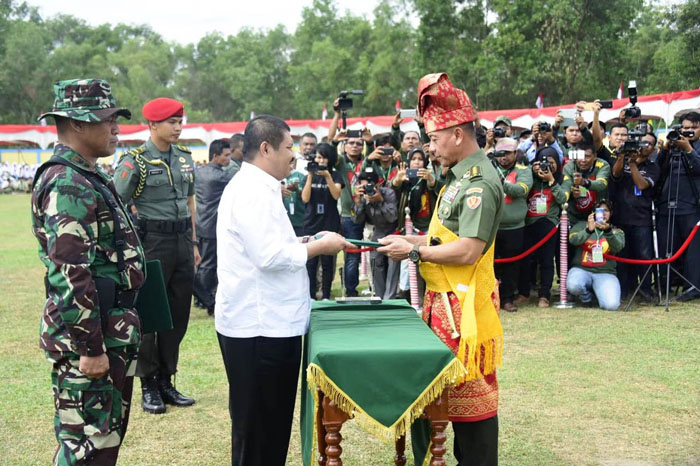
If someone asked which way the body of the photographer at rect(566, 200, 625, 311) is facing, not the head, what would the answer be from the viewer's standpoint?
toward the camera

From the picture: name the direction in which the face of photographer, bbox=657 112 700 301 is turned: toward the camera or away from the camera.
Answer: toward the camera

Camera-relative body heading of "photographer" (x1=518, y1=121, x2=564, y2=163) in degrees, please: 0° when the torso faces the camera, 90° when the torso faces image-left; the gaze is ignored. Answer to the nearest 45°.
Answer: approximately 0°

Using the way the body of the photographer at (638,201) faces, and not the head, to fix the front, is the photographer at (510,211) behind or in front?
in front

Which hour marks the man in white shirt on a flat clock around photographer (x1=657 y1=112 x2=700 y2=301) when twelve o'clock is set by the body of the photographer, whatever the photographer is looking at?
The man in white shirt is roughly at 11 o'clock from the photographer.

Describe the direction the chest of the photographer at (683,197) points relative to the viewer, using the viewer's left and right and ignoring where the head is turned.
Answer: facing the viewer and to the left of the viewer

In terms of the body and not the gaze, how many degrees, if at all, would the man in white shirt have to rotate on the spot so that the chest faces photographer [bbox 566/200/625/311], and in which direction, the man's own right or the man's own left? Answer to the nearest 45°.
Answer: approximately 45° to the man's own left

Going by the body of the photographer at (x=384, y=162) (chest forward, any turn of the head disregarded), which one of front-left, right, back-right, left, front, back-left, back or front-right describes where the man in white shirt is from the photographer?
front

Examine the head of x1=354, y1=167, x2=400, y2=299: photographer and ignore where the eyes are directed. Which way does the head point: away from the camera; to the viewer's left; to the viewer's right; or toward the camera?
toward the camera

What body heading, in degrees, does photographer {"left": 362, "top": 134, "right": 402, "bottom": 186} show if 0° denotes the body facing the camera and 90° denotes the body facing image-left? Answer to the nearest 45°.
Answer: approximately 0°

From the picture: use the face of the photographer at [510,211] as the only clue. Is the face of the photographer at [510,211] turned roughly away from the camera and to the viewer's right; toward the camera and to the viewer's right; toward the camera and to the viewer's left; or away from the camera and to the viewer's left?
toward the camera and to the viewer's left

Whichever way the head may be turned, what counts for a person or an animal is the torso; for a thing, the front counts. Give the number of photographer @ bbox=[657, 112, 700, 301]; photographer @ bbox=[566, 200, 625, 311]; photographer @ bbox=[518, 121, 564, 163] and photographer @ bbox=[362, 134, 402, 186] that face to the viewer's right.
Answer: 0

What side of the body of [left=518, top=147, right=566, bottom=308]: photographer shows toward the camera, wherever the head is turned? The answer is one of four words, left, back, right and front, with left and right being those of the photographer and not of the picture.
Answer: front

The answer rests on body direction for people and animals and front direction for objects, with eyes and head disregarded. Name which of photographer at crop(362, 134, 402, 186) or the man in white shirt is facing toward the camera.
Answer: the photographer

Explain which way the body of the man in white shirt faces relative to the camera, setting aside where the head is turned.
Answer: to the viewer's right

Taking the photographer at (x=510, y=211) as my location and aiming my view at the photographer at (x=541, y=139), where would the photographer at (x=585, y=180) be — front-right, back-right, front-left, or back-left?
front-right
